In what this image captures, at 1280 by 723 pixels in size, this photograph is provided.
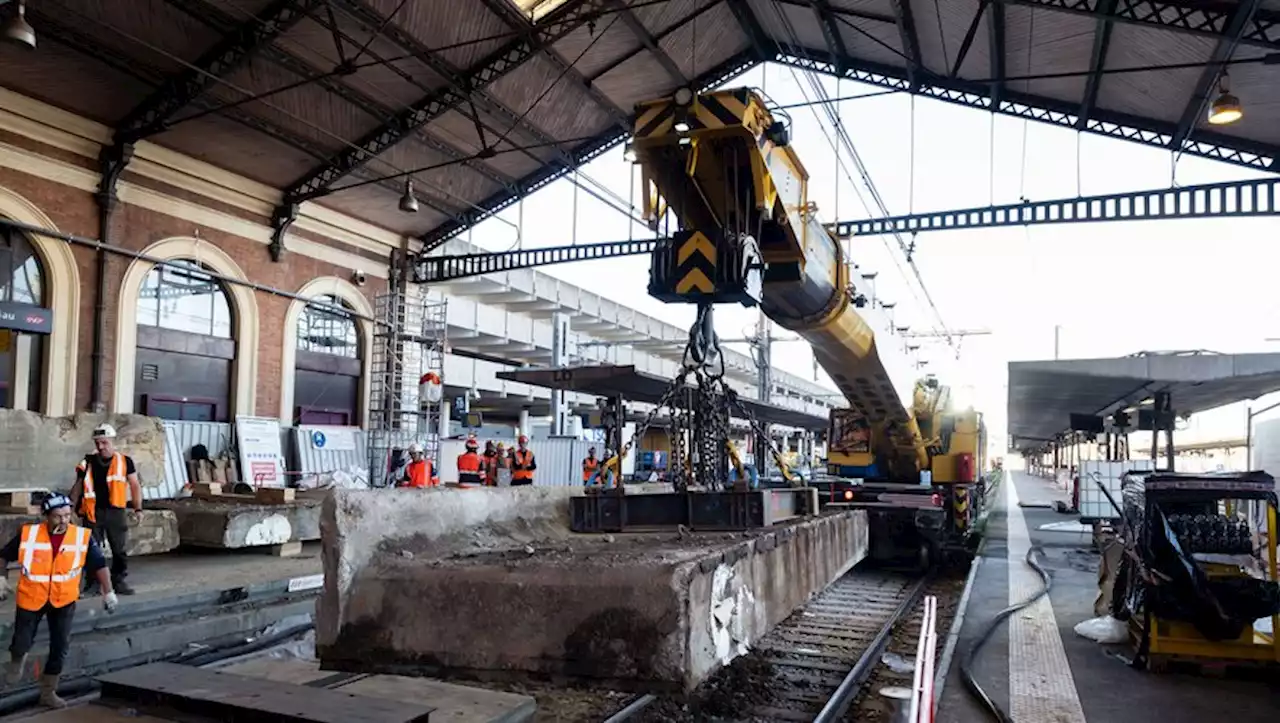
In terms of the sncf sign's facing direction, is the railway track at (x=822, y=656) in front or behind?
in front

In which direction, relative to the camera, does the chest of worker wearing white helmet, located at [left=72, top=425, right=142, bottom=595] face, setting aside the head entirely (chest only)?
toward the camera

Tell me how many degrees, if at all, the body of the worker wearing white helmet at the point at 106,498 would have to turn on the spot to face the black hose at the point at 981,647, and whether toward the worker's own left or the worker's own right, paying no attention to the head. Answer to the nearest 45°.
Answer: approximately 45° to the worker's own left

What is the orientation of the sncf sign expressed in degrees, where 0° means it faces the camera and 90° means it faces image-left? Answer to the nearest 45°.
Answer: approximately 315°

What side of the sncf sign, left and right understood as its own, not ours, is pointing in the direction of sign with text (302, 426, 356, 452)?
left

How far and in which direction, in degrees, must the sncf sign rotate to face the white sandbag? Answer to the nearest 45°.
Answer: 0° — it already faces it

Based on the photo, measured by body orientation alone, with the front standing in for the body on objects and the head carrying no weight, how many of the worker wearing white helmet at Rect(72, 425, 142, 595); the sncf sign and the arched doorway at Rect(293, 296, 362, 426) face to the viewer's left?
0

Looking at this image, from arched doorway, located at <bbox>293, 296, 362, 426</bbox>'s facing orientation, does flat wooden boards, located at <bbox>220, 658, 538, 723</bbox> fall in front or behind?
in front

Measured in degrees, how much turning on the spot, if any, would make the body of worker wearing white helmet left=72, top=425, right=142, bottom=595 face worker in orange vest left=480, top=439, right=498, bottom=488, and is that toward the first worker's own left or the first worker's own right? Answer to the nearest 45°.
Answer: approximately 135° to the first worker's own left

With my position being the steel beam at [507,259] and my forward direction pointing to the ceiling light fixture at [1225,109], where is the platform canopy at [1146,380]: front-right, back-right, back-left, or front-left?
front-left

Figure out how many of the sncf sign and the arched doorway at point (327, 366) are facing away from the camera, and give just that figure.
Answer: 0

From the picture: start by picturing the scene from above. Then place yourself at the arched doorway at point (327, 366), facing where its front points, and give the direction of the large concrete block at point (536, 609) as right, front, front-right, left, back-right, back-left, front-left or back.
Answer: front-right
